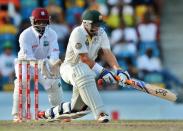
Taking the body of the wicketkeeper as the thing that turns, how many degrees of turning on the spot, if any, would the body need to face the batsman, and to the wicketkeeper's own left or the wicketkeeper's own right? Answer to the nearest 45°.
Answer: approximately 45° to the wicketkeeper's own left

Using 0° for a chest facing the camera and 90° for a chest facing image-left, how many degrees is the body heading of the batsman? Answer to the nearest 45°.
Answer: approximately 315°

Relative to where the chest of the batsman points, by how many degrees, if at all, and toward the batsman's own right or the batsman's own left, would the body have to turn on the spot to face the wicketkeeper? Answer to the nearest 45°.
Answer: approximately 180°

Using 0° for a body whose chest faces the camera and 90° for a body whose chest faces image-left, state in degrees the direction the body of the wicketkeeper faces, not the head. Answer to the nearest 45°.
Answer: approximately 0°
